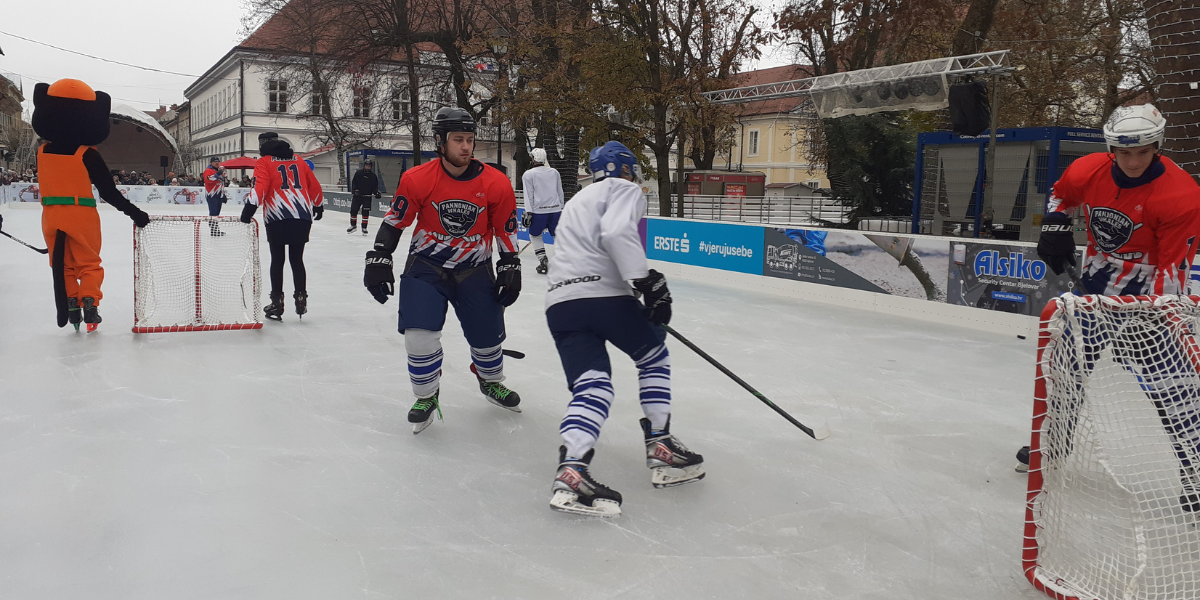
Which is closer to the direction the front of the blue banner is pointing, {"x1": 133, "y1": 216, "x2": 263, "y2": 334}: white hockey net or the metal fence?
the white hockey net

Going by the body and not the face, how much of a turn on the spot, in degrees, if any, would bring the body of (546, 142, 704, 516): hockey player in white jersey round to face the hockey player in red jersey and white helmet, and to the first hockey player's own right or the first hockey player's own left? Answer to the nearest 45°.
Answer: approximately 45° to the first hockey player's own right

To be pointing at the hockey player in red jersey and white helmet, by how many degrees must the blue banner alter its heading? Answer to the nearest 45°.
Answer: approximately 45° to its left

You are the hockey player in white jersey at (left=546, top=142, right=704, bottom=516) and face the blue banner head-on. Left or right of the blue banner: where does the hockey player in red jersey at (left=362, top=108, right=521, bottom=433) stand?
left

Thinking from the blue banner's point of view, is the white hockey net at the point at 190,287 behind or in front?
in front

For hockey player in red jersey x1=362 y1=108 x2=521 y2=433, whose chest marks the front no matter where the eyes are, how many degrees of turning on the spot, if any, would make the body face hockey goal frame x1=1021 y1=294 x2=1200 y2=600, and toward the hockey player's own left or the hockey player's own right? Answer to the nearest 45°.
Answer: approximately 45° to the hockey player's own left

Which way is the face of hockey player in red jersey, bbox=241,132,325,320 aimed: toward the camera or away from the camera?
away from the camera

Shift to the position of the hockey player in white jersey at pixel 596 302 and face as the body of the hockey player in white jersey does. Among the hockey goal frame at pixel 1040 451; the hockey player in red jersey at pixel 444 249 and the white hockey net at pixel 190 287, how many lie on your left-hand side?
2

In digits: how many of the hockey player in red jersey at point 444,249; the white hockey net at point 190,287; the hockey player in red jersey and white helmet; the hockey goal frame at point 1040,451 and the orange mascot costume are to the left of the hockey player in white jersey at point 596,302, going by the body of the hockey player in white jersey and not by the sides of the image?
3

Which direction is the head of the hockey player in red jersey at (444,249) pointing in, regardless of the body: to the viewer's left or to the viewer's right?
to the viewer's right

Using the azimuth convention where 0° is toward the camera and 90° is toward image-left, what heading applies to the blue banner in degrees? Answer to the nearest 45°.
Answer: approximately 45°

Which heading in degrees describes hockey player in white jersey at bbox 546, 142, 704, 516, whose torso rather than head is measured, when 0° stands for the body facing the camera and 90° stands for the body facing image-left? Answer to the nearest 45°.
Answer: approximately 225°
